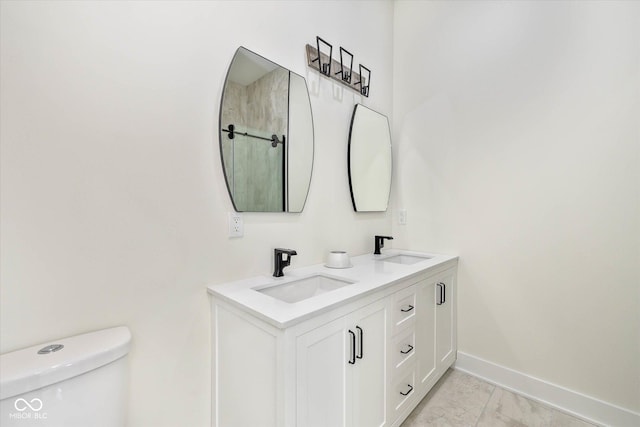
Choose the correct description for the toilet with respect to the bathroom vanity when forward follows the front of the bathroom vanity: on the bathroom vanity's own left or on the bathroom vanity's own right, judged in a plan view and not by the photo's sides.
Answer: on the bathroom vanity's own right

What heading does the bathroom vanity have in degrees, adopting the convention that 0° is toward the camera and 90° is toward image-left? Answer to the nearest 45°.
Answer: approximately 315°

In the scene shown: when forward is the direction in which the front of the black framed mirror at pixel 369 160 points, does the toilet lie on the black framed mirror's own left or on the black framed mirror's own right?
on the black framed mirror's own right

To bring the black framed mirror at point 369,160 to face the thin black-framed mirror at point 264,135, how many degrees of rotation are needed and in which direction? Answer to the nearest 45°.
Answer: approximately 90° to its right

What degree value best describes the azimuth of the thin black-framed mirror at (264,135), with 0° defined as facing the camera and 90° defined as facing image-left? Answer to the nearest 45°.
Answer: approximately 315°
